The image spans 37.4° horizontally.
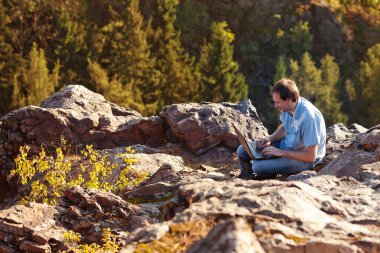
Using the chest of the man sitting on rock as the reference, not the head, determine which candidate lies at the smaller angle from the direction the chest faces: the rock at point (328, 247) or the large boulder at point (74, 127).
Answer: the large boulder

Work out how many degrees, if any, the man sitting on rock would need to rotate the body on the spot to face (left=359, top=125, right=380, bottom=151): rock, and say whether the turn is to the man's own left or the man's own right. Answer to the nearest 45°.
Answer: approximately 135° to the man's own right

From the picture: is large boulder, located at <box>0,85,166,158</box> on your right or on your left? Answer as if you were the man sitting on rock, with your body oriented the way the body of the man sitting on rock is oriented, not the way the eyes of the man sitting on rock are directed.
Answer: on your right

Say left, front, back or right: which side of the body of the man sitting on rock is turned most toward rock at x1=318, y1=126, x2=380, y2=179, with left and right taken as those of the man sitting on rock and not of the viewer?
back

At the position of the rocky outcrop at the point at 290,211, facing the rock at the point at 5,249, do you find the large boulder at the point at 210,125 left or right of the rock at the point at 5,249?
right

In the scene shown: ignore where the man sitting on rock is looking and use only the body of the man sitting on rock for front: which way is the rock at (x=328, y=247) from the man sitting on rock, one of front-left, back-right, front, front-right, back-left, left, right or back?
left

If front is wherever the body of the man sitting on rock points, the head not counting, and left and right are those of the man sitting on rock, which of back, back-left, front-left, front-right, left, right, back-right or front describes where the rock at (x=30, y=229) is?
front

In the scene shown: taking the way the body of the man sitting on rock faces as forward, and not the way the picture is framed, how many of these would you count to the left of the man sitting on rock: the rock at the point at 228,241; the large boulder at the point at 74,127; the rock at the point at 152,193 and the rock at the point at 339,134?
1

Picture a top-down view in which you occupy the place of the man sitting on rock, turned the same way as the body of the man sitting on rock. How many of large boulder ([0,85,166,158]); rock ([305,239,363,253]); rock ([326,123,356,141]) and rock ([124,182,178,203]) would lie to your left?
1

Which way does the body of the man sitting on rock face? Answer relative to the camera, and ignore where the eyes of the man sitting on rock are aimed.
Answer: to the viewer's left

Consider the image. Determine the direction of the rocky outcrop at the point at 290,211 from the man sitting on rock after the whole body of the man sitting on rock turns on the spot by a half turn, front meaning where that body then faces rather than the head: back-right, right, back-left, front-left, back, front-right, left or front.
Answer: right

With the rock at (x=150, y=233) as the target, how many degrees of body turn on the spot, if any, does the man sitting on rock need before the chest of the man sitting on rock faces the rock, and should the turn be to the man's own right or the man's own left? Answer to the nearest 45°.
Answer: approximately 90° to the man's own left

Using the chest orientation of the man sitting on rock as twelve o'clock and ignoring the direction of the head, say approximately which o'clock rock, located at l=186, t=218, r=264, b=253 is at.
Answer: The rock is roughly at 9 o'clock from the man sitting on rock.
